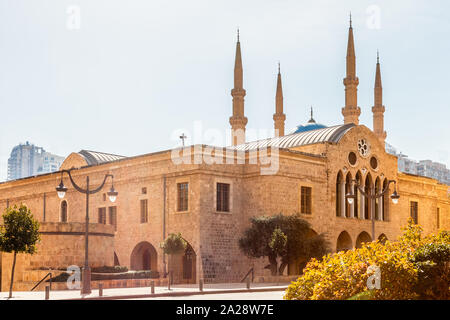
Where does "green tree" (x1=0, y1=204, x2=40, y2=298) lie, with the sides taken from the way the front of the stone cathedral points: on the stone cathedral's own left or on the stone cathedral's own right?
on the stone cathedral's own right

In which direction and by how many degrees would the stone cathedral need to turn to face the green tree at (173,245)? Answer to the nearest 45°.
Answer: approximately 45° to its right

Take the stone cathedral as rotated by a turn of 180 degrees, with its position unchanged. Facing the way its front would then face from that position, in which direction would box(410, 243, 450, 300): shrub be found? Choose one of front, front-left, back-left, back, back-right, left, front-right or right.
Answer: back-left

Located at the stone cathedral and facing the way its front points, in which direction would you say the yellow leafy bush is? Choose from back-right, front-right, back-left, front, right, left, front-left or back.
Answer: front-right

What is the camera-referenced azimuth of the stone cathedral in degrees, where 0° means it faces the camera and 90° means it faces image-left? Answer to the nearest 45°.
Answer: approximately 315°
